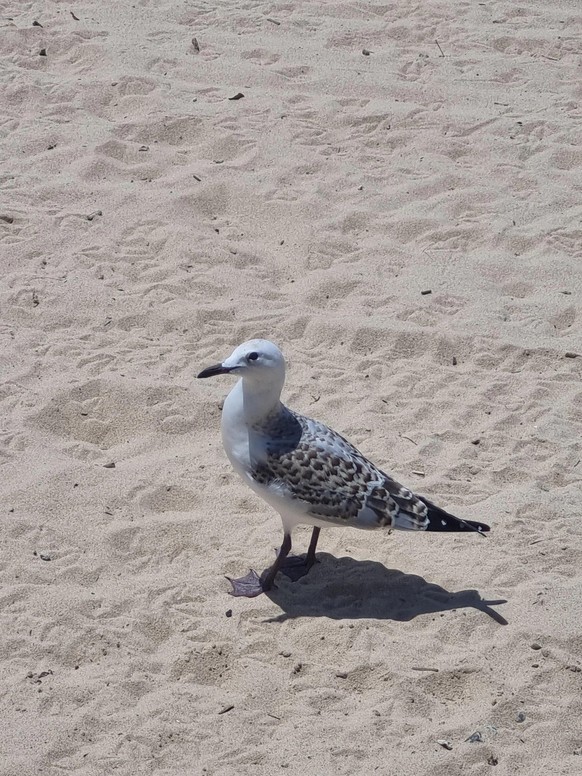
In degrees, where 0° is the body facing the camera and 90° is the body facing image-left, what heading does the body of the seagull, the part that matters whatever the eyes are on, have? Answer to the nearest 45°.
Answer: approximately 90°
